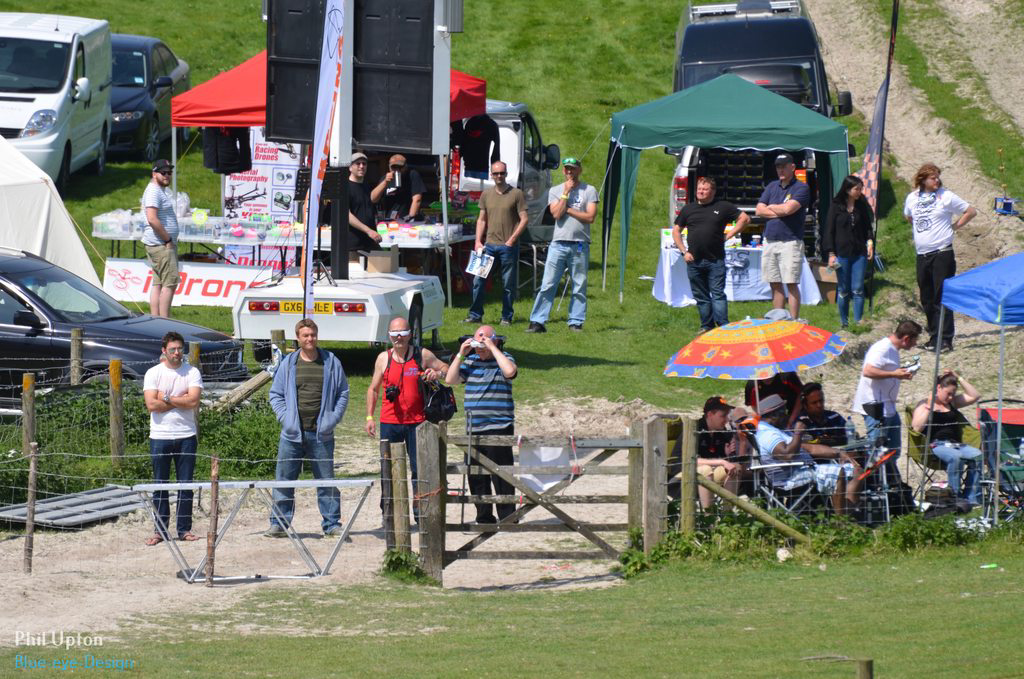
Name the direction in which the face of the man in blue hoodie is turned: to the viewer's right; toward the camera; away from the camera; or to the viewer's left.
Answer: toward the camera

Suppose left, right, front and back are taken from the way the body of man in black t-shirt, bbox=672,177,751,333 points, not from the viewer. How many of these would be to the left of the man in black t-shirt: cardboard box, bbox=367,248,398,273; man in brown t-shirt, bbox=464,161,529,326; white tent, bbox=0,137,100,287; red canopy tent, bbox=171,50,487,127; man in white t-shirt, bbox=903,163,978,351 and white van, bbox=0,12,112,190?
1

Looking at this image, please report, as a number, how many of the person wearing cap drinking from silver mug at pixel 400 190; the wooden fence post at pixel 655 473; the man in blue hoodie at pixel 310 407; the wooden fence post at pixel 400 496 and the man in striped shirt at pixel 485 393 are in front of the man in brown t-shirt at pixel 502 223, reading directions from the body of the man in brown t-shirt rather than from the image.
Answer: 4

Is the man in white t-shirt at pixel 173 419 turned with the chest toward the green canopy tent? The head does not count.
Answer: no

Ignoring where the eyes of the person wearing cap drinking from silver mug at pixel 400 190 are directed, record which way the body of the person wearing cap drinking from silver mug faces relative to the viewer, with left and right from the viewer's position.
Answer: facing the viewer

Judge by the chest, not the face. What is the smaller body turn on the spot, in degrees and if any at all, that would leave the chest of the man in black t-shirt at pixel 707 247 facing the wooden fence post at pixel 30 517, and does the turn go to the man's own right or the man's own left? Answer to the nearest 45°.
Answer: approximately 45° to the man's own right

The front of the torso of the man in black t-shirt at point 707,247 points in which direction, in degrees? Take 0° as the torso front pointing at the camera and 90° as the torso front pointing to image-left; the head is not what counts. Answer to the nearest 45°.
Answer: approximately 0°

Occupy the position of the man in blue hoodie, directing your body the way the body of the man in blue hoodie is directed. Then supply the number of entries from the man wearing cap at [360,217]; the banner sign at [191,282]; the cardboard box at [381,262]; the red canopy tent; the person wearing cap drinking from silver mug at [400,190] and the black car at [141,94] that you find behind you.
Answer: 6

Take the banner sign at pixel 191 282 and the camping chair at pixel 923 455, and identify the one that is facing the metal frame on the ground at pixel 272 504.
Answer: the banner sign

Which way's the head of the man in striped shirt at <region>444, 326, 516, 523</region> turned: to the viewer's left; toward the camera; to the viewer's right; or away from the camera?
toward the camera

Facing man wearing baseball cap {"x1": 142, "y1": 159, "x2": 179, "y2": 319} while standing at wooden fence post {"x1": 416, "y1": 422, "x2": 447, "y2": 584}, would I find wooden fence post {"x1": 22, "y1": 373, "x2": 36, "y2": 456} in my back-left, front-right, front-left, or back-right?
front-left

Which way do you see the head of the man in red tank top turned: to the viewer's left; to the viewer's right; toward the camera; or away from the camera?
toward the camera

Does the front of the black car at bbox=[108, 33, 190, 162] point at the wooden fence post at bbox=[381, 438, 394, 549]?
no

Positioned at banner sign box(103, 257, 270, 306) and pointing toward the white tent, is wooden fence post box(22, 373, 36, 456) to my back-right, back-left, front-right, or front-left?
front-left

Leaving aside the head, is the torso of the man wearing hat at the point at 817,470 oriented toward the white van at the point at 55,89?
no

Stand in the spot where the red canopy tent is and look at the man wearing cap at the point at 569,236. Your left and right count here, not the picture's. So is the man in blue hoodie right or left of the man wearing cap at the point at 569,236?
right

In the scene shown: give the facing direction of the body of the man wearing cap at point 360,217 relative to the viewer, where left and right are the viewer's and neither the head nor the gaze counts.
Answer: facing the viewer and to the right of the viewer

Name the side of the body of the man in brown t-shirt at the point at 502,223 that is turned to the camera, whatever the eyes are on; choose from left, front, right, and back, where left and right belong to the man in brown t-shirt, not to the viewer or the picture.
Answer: front
